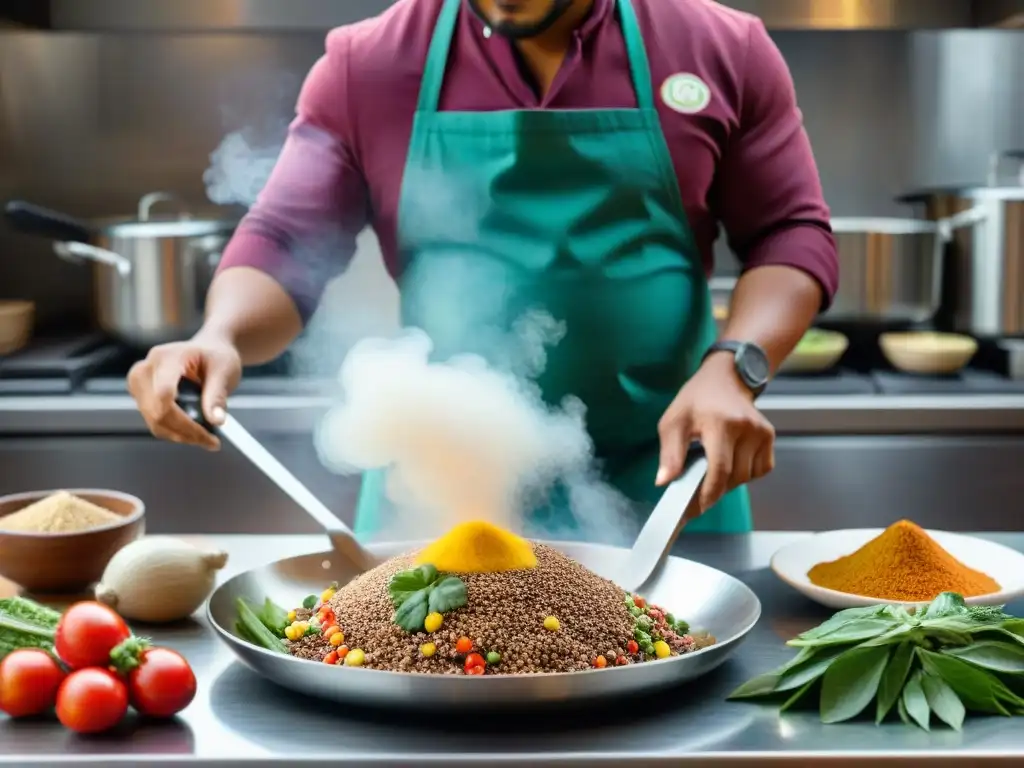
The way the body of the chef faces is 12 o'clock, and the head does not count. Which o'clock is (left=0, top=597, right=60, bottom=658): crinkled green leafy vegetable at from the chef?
The crinkled green leafy vegetable is roughly at 1 o'clock from the chef.

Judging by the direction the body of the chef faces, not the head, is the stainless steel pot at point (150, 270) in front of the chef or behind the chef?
behind

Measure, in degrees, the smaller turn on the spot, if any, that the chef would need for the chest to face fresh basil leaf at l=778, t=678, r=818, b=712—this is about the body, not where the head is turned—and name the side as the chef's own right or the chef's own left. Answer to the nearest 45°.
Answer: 0° — they already face it

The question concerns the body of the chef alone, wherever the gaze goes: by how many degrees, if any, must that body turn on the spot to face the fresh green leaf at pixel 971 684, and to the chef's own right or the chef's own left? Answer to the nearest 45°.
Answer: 0° — they already face it

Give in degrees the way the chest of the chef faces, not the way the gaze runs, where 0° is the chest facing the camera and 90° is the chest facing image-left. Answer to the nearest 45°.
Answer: approximately 0°

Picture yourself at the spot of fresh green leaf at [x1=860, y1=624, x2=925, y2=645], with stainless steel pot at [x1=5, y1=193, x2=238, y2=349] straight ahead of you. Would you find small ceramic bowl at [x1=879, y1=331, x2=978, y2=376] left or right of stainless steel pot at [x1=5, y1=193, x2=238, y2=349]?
right
